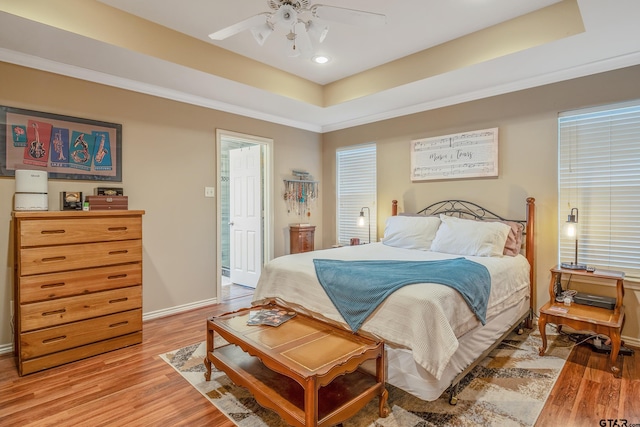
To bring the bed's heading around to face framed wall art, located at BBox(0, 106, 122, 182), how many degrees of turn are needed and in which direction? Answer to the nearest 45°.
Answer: approximately 45° to its right

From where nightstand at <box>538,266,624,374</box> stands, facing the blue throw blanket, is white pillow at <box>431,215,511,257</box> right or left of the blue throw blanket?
right

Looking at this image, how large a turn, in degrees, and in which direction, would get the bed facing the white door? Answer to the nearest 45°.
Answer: approximately 90° to its right

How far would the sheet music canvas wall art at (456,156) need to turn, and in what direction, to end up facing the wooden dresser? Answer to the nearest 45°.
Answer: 0° — it already faces it

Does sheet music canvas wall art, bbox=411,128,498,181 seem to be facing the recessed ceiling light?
yes

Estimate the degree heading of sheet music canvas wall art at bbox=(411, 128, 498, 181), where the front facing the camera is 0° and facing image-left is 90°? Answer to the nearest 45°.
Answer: approximately 45°

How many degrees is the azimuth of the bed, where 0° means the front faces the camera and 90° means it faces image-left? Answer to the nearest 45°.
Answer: approximately 45°

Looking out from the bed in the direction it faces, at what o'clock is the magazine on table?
The magazine on table is roughly at 1 o'clock from the bed.

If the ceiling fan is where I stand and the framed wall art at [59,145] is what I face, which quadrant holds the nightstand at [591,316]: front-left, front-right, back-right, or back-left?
back-right

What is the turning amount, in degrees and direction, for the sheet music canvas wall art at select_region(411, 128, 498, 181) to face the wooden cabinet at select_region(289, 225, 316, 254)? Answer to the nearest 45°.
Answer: approximately 45° to its right
